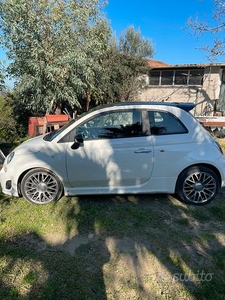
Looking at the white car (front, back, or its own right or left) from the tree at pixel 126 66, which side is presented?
right

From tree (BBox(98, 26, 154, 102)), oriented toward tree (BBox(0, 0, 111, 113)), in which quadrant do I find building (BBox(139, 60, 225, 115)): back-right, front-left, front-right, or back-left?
back-left

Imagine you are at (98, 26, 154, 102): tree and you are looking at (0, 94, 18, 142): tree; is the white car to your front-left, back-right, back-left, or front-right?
front-left

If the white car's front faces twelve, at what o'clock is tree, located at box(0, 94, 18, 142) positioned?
The tree is roughly at 2 o'clock from the white car.

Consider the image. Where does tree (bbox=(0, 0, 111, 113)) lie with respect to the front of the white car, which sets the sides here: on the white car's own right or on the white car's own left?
on the white car's own right

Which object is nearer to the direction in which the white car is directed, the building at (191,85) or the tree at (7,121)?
the tree

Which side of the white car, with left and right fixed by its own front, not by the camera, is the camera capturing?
left

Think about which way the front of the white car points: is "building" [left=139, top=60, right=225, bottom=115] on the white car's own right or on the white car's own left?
on the white car's own right

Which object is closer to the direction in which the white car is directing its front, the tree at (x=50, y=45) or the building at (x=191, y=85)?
the tree
